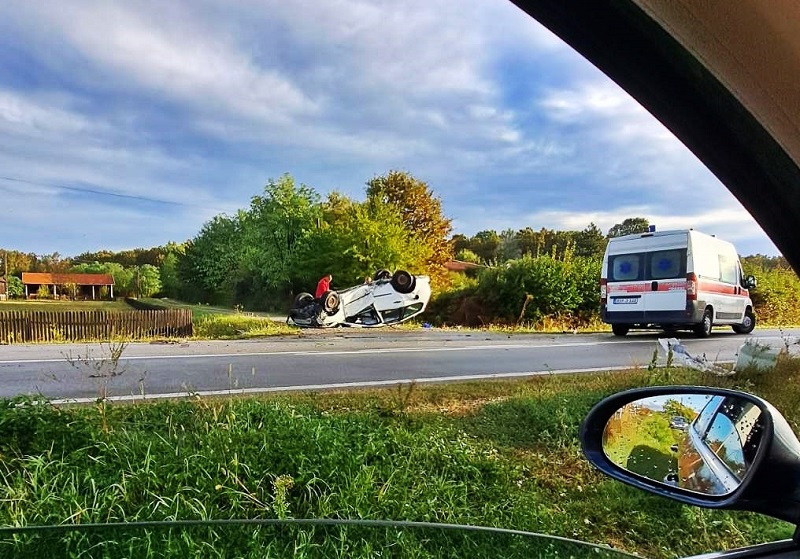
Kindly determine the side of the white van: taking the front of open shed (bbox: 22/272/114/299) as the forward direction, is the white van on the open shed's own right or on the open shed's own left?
on the open shed's own left

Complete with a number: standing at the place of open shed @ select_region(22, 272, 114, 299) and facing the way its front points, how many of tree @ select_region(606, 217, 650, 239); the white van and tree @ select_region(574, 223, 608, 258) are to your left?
3

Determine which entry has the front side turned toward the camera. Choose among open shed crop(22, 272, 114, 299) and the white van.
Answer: the open shed

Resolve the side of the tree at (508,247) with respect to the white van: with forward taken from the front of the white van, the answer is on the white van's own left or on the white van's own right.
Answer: on the white van's own left

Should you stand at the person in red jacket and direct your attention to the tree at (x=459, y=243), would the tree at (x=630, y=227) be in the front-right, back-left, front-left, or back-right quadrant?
front-right

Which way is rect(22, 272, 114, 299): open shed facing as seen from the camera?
toward the camera

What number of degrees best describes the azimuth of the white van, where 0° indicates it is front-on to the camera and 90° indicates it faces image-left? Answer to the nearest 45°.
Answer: approximately 225°

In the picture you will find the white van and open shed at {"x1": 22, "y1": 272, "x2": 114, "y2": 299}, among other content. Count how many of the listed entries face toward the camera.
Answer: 1

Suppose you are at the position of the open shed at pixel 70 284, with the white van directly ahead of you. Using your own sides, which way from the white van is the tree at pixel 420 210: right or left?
left
